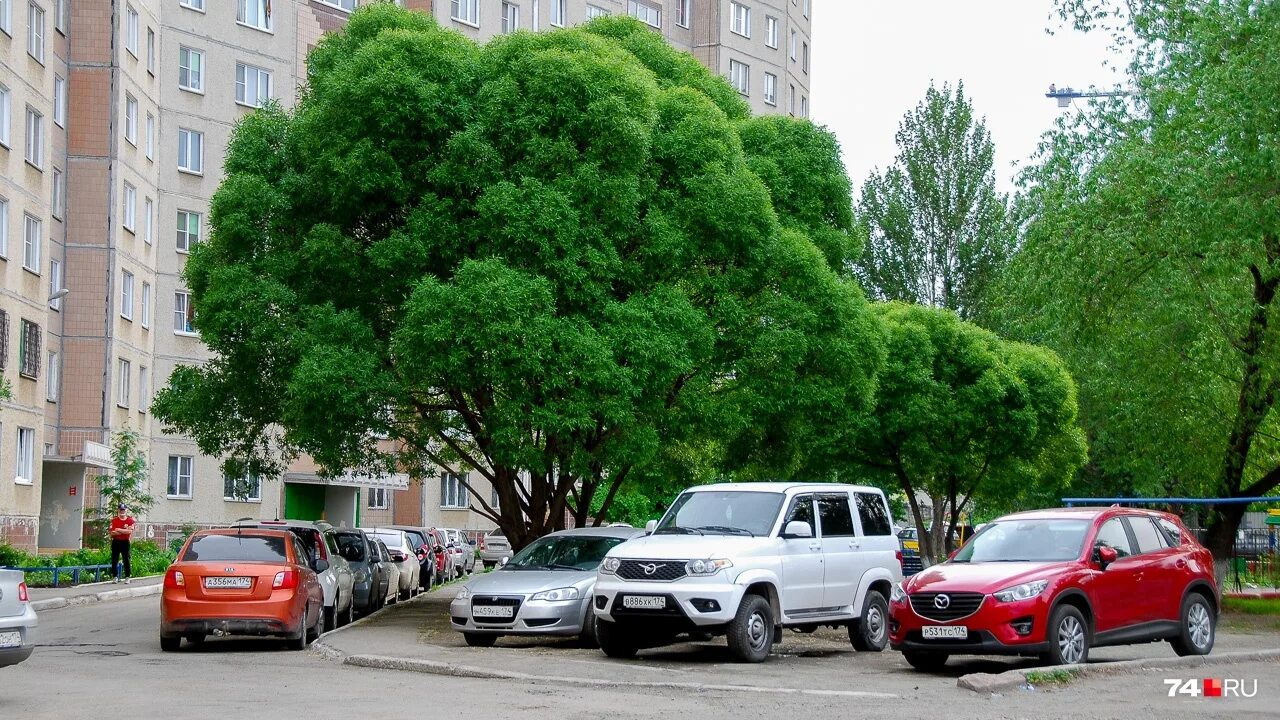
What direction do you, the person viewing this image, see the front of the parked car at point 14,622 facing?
facing away from the viewer

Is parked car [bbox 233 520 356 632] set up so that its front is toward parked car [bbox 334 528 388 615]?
yes

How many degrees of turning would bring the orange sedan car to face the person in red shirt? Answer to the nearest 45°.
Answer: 0° — it already faces them

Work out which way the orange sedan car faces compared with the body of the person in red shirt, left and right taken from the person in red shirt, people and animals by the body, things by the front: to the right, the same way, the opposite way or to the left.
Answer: the opposite way

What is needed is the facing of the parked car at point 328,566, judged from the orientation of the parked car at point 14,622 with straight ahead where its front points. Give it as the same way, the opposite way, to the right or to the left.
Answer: the same way

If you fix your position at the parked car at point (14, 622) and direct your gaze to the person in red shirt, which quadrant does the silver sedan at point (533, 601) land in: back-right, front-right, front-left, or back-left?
front-right

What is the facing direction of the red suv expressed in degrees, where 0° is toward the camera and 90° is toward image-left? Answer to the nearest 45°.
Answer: approximately 45°

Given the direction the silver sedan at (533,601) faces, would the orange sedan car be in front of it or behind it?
in front

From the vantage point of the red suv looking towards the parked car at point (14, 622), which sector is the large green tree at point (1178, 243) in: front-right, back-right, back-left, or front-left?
back-right

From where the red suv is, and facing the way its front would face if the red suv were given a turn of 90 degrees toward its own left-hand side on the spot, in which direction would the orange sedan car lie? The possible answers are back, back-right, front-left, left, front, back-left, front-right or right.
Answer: back-right

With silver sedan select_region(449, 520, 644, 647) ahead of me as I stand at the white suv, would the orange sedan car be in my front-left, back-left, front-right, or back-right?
front-left

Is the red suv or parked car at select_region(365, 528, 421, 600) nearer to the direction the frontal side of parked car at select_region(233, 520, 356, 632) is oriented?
the parked car

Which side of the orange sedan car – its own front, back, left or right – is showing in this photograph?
back

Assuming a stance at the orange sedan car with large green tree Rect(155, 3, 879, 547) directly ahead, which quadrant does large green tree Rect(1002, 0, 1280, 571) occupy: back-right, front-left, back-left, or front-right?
front-right

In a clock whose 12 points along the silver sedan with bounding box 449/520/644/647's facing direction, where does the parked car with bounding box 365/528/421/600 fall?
The parked car is roughly at 4 o'clock from the silver sedan.

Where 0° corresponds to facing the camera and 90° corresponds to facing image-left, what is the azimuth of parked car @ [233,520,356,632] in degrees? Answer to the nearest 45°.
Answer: approximately 180°

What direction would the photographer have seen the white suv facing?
facing the viewer and to the left of the viewer

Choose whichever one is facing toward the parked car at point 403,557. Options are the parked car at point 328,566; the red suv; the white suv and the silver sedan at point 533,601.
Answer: the parked car at point 328,566

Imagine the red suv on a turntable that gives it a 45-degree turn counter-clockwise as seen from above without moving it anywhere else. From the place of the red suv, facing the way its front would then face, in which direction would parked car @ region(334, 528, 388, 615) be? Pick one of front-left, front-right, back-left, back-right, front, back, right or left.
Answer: back-right
